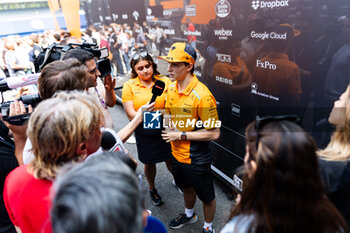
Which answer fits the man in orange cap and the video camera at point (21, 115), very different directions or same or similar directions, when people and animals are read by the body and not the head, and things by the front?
very different directions

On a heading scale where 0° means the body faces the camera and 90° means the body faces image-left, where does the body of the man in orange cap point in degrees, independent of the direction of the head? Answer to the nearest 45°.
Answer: approximately 45°

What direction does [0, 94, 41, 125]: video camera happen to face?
to the viewer's right

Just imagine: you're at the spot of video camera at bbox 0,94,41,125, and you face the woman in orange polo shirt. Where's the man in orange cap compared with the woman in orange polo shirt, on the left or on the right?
right

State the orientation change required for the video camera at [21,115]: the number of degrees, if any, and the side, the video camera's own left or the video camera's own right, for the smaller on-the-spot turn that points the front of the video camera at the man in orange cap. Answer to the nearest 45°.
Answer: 0° — it already faces them

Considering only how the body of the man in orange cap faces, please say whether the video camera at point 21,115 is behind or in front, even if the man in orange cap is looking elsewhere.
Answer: in front

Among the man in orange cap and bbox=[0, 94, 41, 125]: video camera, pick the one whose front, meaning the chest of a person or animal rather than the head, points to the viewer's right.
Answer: the video camera

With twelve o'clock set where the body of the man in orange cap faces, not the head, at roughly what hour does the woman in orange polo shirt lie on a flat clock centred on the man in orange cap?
The woman in orange polo shirt is roughly at 3 o'clock from the man in orange cap.

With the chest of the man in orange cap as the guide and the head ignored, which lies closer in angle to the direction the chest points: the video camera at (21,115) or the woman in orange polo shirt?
the video camera
